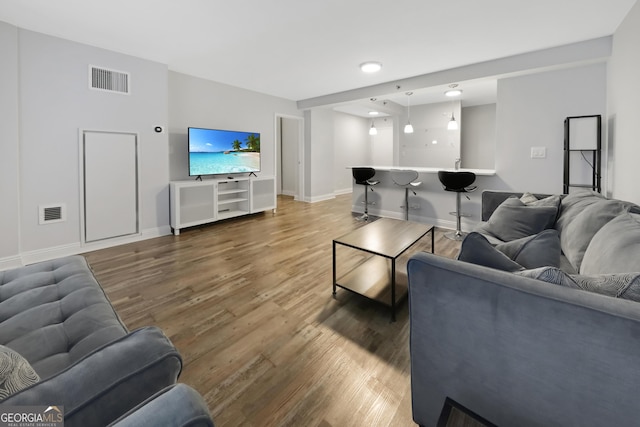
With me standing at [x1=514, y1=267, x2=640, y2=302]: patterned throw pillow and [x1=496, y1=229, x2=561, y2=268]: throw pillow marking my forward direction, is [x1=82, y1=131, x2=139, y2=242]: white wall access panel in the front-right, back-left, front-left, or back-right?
front-left

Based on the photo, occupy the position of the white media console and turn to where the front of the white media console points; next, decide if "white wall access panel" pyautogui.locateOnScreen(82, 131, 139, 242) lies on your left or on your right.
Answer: on your right

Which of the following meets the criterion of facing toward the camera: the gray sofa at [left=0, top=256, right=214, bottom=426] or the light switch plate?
the light switch plate

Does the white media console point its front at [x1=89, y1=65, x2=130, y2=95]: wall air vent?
no

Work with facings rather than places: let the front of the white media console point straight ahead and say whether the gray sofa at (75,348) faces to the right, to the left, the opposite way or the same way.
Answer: to the left

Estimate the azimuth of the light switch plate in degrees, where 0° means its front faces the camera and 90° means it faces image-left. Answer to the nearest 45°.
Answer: approximately 0°

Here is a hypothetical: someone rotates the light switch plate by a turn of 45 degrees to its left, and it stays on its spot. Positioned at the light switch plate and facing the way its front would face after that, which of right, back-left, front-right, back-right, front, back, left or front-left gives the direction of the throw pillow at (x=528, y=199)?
front-right

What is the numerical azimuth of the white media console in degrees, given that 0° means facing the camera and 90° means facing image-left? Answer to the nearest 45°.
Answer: approximately 315°

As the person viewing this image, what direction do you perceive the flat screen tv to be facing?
facing the viewer and to the right of the viewer

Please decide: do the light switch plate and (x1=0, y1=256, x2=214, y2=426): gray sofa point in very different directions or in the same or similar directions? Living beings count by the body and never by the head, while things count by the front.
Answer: very different directions

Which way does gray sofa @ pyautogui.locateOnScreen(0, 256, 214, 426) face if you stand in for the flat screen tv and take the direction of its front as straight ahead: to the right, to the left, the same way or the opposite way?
to the left

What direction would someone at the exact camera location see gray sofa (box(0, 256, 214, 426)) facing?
facing away from the viewer and to the right of the viewer

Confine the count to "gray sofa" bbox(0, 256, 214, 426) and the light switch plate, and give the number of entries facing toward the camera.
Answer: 1
